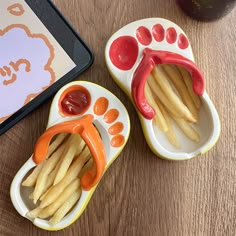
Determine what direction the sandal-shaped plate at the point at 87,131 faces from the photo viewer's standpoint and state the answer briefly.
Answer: facing away from the viewer and to the right of the viewer

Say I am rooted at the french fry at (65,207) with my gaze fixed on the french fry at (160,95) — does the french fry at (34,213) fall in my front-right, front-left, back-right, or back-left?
back-left
